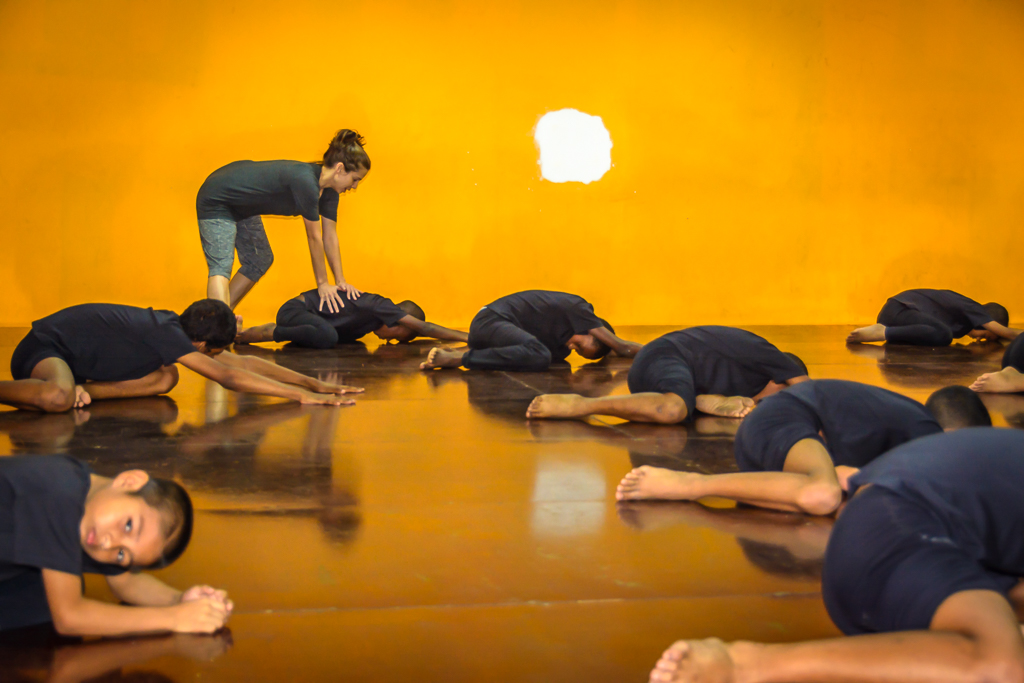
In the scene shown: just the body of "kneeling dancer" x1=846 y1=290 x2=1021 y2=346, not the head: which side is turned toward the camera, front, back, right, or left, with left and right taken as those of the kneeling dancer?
right

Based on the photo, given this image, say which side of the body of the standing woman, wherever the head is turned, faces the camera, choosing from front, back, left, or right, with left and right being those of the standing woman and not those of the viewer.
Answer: right

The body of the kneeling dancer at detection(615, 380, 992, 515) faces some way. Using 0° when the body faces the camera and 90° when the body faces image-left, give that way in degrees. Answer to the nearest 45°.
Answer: approximately 270°

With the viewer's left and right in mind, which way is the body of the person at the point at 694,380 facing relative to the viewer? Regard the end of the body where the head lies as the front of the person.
facing to the right of the viewer

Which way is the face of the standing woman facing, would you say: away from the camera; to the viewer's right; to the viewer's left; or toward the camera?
to the viewer's right

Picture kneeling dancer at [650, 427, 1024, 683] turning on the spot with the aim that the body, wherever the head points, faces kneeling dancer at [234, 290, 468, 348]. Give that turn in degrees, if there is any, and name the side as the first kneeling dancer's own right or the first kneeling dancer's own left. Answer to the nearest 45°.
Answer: approximately 135° to the first kneeling dancer's own left

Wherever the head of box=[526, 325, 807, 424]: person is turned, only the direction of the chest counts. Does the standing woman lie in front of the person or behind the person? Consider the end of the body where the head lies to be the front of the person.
behind

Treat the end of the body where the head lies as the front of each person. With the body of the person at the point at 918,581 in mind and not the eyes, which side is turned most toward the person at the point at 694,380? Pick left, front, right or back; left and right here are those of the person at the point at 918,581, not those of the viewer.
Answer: left

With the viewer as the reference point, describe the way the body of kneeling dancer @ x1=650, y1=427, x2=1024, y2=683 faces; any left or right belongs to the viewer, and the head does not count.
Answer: facing to the right of the viewer

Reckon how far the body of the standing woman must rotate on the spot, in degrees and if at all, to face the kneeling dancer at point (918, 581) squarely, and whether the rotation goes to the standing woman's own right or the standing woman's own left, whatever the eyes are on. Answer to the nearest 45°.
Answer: approximately 90° to the standing woman's own right

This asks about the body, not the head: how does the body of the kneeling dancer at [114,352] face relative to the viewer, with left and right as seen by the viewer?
facing to the right of the viewer

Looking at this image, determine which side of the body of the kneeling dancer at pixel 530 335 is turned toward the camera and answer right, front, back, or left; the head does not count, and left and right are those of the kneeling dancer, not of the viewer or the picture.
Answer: right

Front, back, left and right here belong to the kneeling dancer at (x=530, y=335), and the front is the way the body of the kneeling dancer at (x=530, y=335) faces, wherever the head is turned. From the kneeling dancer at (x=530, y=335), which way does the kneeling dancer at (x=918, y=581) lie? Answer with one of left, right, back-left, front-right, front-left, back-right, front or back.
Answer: right
